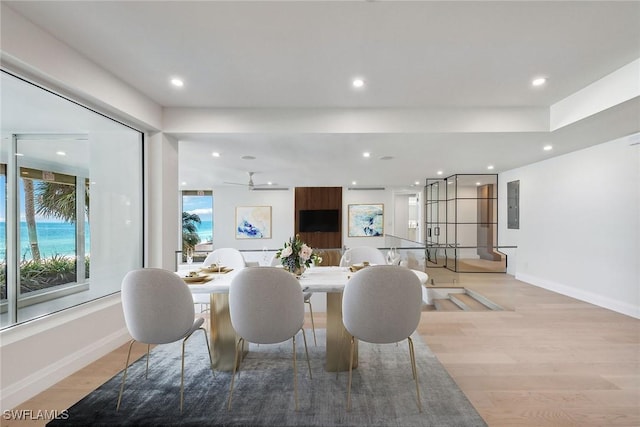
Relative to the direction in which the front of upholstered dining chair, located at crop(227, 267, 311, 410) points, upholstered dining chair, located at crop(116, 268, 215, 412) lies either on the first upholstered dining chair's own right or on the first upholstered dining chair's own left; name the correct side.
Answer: on the first upholstered dining chair's own left

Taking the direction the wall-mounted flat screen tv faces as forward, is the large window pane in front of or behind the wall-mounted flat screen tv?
in front

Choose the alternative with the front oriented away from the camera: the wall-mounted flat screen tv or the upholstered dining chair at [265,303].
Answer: the upholstered dining chair

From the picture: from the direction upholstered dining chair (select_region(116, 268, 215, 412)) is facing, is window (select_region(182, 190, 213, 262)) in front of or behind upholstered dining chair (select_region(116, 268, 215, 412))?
in front

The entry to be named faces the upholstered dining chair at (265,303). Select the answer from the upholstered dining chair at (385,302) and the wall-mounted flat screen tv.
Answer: the wall-mounted flat screen tv

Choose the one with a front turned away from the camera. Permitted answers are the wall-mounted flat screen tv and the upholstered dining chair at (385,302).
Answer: the upholstered dining chair

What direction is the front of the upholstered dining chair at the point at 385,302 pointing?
away from the camera

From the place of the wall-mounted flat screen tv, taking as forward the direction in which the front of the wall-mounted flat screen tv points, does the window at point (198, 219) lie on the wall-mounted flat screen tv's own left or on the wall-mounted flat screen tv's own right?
on the wall-mounted flat screen tv's own right

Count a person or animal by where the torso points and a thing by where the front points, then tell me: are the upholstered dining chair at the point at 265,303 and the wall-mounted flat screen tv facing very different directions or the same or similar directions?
very different directions

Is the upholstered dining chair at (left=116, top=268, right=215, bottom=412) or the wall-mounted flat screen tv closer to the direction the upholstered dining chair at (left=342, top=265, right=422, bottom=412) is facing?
the wall-mounted flat screen tv

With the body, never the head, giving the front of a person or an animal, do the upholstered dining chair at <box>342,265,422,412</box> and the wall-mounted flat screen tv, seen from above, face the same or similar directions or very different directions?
very different directions

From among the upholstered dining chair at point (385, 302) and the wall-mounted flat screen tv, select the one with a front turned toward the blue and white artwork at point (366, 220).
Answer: the upholstered dining chair

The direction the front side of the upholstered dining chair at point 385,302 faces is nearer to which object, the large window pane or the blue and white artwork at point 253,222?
the blue and white artwork

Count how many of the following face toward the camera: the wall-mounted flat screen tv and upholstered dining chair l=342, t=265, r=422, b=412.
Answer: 1

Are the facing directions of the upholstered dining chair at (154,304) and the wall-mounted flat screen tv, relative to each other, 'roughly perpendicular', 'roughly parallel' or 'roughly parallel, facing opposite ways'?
roughly parallel, facing opposite ways

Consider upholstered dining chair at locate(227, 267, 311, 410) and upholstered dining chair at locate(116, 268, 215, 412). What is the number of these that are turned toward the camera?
0

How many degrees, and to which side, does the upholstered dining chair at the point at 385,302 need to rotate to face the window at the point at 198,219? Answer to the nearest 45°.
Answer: approximately 45° to its left

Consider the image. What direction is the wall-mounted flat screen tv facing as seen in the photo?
toward the camera

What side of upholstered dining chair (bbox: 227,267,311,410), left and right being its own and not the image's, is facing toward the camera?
back

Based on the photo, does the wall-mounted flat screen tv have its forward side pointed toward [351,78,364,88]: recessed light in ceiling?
yes

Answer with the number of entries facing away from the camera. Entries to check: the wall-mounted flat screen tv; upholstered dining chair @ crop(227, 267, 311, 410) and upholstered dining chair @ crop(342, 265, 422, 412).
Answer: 2

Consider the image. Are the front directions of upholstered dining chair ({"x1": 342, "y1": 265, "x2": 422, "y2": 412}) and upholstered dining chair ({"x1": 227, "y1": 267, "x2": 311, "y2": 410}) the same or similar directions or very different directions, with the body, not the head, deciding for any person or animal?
same or similar directions

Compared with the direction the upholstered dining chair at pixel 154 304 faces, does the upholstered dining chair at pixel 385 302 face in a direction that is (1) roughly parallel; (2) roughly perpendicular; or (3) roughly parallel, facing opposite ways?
roughly parallel
